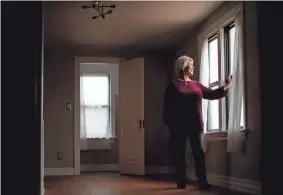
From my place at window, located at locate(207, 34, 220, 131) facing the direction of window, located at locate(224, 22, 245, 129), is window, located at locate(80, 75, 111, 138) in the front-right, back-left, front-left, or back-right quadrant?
back-right

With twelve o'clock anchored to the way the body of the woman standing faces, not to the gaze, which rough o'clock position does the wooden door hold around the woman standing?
The wooden door is roughly at 7 o'clock from the woman standing.

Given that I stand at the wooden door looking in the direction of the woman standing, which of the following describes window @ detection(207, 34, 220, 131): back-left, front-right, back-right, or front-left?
front-left

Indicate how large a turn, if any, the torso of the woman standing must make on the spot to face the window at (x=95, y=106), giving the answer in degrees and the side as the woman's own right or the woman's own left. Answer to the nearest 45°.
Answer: approximately 180°

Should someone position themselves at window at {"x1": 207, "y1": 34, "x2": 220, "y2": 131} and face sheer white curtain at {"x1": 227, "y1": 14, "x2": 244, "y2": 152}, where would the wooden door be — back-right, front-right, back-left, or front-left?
back-right

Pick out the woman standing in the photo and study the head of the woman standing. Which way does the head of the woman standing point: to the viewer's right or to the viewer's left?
to the viewer's right
